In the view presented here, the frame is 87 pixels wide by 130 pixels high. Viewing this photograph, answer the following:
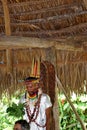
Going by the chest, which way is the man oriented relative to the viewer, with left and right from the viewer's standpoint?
facing the viewer and to the left of the viewer
